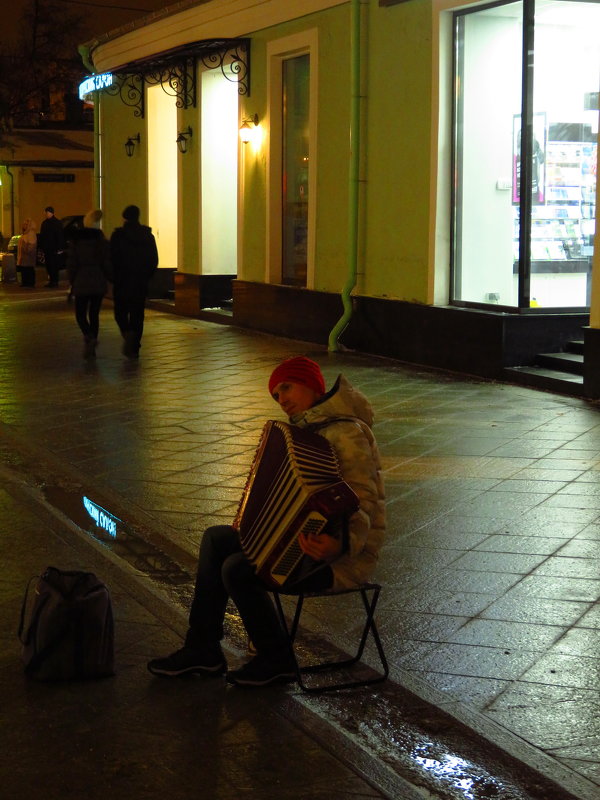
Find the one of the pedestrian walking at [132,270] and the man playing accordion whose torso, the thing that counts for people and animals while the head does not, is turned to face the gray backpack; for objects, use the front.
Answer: the man playing accordion

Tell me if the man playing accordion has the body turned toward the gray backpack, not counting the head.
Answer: yes

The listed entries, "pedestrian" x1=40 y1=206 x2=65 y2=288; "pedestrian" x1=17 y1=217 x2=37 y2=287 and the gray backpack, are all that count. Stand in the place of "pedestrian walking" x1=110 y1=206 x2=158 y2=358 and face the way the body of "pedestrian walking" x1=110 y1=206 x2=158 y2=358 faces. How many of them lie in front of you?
2

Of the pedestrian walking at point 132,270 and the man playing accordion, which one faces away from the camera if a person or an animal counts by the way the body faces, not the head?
the pedestrian walking

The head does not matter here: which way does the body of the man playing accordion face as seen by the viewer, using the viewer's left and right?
facing to the left of the viewer

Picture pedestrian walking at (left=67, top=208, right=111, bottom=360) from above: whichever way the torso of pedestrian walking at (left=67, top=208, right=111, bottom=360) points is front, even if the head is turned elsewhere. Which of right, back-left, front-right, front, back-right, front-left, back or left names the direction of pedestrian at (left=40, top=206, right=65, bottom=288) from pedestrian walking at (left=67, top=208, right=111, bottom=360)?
front

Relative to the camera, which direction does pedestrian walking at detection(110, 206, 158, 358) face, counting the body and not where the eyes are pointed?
away from the camera

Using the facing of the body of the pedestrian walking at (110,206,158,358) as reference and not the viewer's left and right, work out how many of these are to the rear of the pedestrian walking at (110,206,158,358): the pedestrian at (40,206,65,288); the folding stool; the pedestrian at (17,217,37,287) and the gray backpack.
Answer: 2

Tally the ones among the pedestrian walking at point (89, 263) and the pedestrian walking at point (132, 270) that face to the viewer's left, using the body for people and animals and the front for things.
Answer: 0

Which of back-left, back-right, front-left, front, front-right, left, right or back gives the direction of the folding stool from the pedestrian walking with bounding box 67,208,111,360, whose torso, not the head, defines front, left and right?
back

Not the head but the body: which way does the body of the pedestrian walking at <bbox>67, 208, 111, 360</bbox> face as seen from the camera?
away from the camera

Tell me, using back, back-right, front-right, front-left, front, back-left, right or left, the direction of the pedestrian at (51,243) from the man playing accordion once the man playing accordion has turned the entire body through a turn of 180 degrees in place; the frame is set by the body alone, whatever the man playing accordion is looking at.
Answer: left

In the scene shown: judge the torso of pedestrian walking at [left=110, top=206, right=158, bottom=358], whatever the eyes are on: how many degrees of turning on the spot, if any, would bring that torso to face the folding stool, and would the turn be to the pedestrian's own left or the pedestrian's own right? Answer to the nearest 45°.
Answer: approximately 180°
